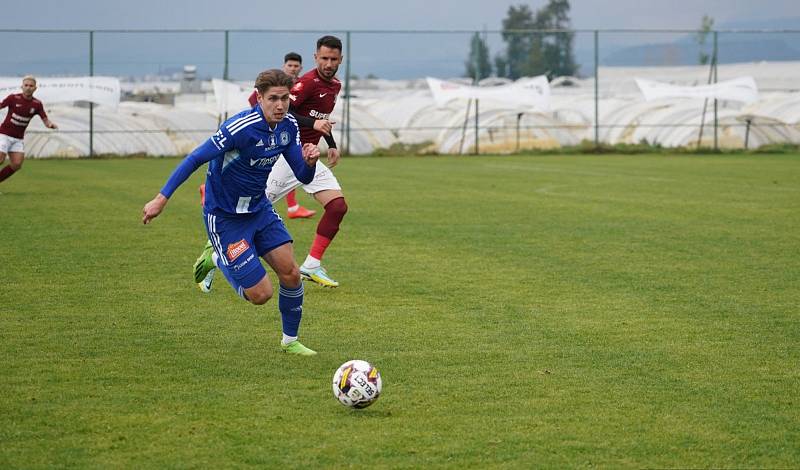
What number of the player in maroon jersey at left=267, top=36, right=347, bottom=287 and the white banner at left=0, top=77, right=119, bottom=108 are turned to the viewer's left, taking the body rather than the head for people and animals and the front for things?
0

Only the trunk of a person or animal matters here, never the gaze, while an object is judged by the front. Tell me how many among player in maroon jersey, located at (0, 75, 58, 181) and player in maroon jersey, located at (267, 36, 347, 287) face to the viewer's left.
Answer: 0

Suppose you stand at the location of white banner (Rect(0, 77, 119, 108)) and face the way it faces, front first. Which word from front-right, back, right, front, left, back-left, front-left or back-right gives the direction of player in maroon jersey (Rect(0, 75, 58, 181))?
front

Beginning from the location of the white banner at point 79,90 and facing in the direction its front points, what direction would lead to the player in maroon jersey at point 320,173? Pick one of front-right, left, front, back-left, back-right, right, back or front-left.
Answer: front

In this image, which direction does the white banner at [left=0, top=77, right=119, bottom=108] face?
toward the camera

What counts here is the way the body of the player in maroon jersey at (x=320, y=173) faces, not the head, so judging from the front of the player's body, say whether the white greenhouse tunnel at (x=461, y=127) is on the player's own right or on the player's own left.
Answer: on the player's own left

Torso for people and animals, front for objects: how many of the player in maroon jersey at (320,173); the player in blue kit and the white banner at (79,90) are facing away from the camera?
0

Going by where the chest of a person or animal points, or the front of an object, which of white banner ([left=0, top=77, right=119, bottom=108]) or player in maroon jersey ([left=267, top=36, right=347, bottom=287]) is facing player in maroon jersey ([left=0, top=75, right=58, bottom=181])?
the white banner

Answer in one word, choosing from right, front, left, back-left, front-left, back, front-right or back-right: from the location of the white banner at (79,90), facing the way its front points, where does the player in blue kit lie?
front

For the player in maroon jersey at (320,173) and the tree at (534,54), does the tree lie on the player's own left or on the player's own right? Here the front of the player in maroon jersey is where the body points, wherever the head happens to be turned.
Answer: on the player's own left

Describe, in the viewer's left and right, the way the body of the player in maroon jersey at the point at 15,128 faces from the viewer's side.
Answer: facing the viewer and to the right of the viewer

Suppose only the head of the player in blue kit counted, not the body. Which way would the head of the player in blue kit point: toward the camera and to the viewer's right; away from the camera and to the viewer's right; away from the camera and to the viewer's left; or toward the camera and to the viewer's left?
toward the camera and to the viewer's right
